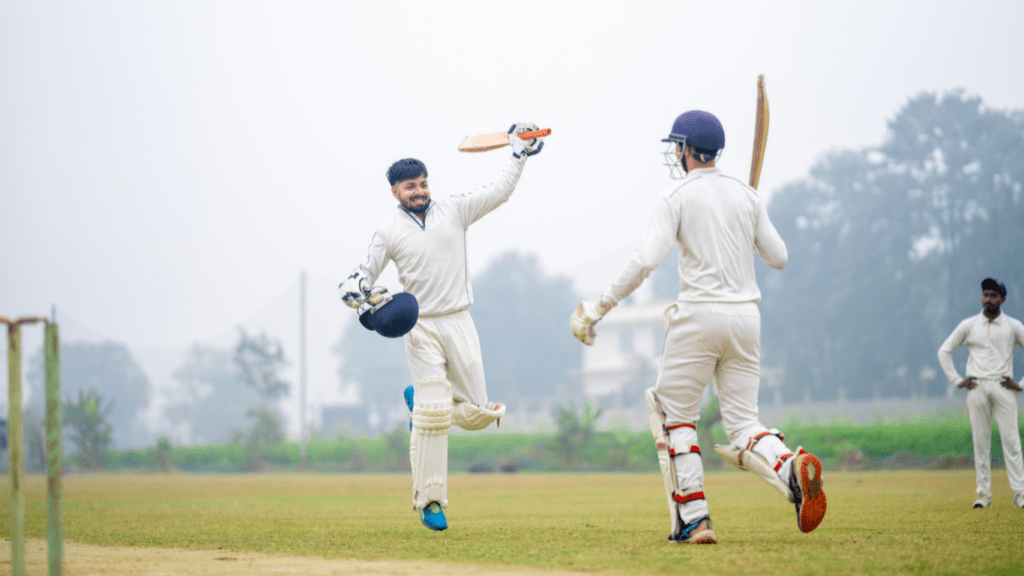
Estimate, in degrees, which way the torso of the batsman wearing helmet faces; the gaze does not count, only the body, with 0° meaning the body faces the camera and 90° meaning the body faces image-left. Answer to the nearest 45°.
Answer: approximately 135°

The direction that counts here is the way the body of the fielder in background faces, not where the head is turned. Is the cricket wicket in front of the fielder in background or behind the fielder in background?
in front

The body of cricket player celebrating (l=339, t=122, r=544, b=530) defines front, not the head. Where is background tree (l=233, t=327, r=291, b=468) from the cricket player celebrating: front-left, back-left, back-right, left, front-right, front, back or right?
back

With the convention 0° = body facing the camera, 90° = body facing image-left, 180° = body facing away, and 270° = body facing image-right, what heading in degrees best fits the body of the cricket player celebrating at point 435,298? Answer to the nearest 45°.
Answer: approximately 0°

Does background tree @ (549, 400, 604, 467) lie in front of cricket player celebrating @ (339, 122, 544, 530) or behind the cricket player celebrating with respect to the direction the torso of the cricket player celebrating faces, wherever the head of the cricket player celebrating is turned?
behind

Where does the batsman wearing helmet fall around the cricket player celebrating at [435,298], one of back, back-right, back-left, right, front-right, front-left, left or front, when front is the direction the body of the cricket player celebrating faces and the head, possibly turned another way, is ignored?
front-left

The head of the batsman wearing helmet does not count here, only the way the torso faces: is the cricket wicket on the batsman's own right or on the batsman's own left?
on the batsman's own left

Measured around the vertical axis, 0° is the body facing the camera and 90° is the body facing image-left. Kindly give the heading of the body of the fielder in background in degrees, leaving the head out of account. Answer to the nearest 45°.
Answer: approximately 0°

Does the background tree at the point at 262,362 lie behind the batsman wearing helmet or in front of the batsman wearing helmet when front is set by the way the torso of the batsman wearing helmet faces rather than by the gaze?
in front

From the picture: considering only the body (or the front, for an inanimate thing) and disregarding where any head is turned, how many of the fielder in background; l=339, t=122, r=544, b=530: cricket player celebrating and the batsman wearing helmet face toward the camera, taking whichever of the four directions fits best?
2
